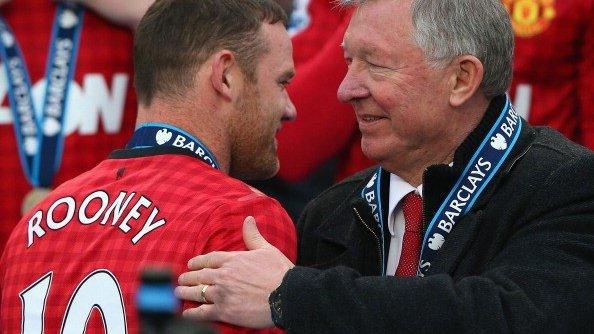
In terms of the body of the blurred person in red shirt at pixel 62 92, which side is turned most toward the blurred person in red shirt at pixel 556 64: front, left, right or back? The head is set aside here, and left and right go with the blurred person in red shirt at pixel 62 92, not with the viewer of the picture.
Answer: left

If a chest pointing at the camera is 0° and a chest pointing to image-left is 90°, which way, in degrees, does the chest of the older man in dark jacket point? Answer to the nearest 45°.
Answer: approximately 45°

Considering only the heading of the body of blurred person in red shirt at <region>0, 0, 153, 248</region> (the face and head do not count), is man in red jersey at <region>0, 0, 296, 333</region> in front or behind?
in front

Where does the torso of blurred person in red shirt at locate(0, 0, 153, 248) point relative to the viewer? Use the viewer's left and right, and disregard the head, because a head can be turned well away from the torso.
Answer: facing the viewer

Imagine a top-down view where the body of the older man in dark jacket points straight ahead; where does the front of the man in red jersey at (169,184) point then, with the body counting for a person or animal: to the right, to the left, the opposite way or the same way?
the opposite way

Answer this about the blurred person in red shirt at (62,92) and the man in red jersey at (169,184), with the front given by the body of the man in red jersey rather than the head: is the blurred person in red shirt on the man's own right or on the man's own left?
on the man's own left

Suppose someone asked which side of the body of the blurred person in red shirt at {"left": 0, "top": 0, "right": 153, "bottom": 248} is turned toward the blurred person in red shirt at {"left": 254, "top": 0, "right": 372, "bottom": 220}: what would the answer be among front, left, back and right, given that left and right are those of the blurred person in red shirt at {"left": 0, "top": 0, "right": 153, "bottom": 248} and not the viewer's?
left

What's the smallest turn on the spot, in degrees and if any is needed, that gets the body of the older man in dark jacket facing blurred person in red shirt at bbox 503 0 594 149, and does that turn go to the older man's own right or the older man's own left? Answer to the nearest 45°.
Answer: approximately 135° to the older man's own right

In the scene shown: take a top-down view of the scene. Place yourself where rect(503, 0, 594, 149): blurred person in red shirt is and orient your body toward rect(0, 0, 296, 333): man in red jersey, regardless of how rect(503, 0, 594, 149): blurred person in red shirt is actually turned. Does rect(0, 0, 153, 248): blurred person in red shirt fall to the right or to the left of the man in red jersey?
right

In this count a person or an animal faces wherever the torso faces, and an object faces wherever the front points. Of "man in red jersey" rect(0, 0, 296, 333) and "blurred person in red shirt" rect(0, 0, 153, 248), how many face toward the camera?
1

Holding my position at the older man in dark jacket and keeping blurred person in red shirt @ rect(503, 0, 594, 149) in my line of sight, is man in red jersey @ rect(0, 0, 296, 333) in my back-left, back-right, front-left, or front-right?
back-left

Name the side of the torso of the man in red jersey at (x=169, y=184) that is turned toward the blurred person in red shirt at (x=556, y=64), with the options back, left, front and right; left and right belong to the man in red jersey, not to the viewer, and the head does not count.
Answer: front

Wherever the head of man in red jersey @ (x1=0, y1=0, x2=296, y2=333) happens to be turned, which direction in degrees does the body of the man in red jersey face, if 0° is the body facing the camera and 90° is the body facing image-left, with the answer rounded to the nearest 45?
approximately 225°
